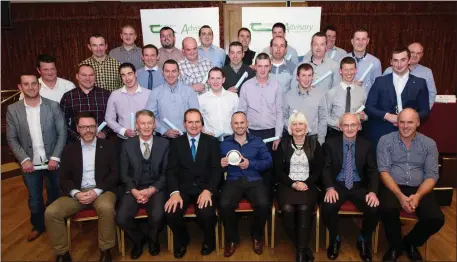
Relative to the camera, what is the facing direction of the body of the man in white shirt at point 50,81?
toward the camera

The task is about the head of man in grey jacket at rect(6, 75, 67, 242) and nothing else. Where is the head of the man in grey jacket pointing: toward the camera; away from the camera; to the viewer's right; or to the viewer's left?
toward the camera

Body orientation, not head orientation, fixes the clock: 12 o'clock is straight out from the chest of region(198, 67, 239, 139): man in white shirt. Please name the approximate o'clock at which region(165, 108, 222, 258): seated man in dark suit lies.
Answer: The seated man in dark suit is roughly at 1 o'clock from the man in white shirt.

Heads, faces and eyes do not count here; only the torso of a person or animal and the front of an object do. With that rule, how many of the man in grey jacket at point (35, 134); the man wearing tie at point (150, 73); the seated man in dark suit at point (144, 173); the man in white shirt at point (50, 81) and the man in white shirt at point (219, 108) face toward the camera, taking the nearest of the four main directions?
5

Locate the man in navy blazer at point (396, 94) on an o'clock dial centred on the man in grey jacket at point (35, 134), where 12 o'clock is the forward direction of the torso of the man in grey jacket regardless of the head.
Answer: The man in navy blazer is roughly at 10 o'clock from the man in grey jacket.

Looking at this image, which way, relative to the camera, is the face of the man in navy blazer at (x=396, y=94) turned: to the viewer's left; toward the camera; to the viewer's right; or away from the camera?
toward the camera

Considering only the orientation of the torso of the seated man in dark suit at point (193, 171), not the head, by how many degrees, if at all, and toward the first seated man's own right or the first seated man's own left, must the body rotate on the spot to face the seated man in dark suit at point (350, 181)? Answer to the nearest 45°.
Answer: approximately 90° to the first seated man's own left

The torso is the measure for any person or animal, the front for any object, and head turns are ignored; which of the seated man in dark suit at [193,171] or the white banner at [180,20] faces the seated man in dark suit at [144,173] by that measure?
the white banner

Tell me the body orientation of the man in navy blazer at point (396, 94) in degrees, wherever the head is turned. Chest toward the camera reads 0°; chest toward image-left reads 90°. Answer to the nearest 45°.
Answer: approximately 0°

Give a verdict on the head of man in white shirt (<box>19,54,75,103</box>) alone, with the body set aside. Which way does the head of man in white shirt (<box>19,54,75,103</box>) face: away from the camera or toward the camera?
toward the camera

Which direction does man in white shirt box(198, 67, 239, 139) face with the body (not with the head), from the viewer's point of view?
toward the camera

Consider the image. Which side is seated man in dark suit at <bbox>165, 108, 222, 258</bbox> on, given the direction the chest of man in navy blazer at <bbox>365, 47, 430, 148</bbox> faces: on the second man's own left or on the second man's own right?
on the second man's own right

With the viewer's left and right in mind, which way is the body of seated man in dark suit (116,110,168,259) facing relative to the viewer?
facing the viewer

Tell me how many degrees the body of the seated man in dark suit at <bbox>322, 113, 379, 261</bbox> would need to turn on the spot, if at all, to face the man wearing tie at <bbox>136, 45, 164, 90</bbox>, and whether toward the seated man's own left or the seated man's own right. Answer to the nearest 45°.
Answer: approximately 90° to the seated man's own right
